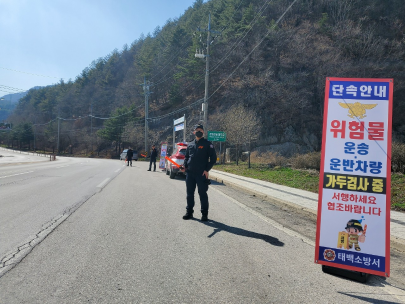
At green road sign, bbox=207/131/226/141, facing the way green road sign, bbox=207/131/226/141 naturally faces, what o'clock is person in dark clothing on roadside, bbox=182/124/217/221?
The person in dark clothing on roadside is roughly at 12 o'clock from the green road sign.

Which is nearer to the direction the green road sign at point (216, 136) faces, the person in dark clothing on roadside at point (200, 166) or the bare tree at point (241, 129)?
the person in dark clothing on roadside

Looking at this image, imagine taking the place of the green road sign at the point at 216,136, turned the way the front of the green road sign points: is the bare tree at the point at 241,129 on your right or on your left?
on your left

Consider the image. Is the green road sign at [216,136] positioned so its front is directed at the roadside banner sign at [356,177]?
yes

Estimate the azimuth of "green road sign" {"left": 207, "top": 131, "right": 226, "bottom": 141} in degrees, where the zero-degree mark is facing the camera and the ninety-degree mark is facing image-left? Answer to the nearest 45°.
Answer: approximately 0°

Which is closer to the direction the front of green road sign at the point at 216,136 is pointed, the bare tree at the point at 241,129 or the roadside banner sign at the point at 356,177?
the roadside banner sign
